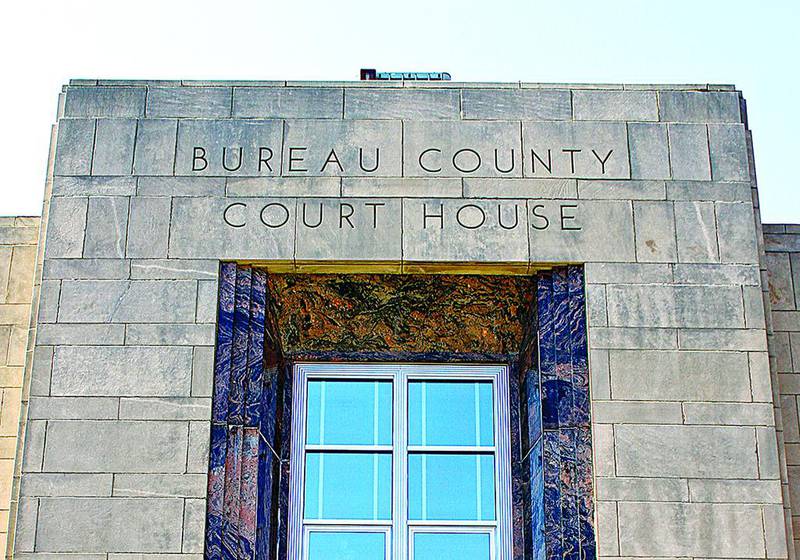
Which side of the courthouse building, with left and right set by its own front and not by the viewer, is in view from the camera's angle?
front

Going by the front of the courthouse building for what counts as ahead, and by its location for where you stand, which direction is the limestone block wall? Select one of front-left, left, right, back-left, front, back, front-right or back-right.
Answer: left

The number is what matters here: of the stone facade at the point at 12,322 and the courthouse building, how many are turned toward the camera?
2

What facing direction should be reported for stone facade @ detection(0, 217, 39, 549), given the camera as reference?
facing the viewer

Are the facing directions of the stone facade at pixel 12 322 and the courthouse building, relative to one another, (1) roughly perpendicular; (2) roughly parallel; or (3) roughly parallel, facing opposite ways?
roughly parallel

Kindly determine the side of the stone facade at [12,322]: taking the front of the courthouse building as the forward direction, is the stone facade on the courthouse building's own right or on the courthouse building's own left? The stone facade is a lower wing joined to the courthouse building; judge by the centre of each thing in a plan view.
on the courthouse building's own right

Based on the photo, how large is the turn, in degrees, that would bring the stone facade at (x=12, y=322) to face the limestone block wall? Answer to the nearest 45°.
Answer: approximately 90° to its left
